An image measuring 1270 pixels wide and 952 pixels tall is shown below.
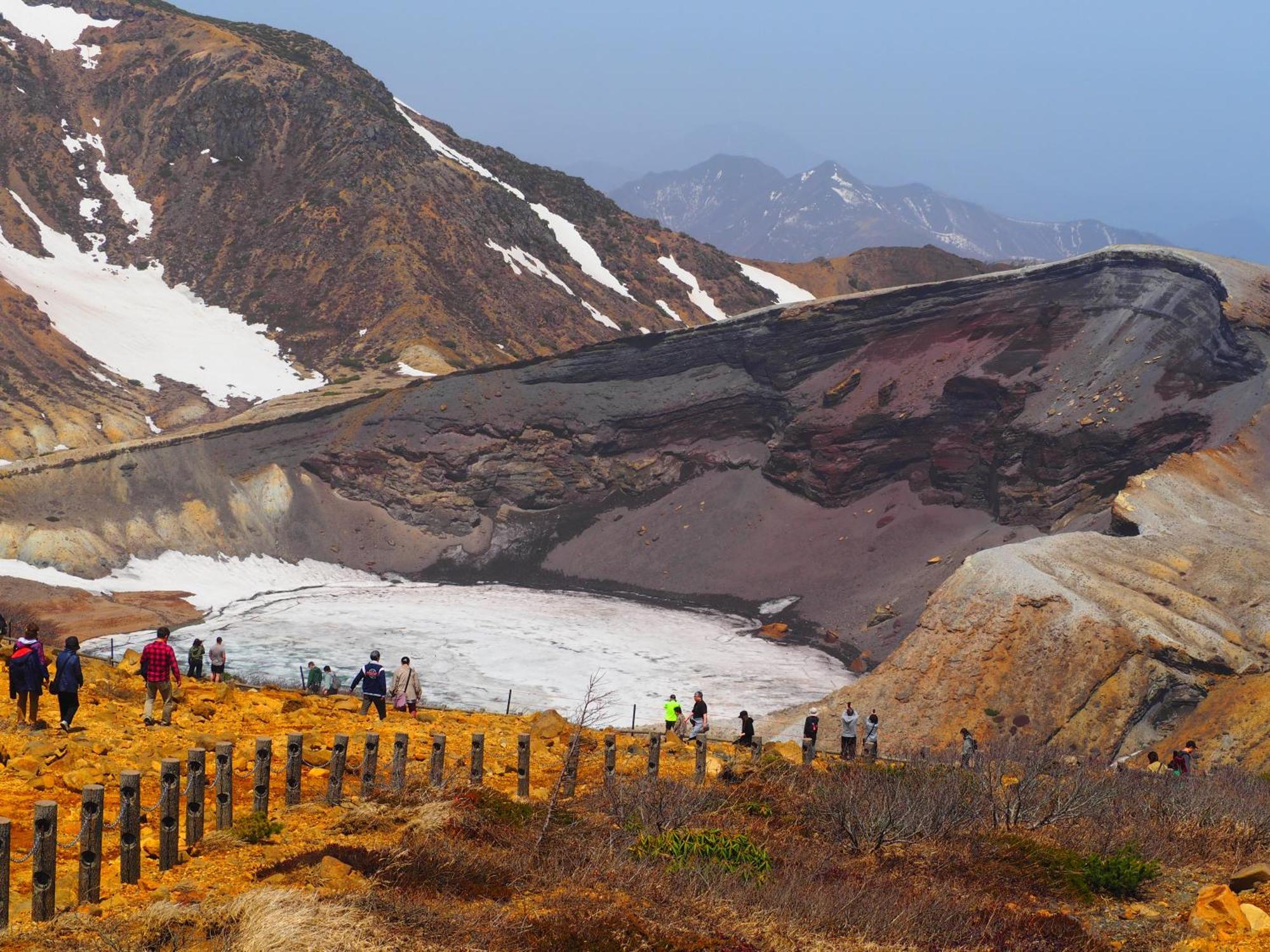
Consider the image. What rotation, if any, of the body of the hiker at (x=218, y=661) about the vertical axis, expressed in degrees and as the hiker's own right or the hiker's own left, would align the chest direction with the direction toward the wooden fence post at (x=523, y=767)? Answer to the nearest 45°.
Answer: approximately 180°

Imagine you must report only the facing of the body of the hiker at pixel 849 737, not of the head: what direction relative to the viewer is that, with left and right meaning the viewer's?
facing away from the viewer

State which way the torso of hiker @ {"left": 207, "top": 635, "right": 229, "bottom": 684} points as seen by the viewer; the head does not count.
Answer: away from the camera

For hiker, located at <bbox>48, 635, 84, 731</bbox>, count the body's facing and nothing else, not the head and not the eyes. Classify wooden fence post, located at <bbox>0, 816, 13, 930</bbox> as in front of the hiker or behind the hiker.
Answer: behind

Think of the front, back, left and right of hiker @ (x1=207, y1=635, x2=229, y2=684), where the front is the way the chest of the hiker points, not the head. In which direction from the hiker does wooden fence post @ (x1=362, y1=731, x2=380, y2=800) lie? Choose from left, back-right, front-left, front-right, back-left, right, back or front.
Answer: back

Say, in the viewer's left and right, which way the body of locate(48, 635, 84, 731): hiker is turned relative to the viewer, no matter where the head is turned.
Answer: facing away from the viewer and to the right of the viewer

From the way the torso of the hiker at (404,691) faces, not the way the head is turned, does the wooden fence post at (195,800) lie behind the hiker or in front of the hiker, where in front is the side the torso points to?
behind

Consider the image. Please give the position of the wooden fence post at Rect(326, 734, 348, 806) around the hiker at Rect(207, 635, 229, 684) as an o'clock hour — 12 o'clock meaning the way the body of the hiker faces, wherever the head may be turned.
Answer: The wooden fence post is roughly at 6 o'clock from the hiker.

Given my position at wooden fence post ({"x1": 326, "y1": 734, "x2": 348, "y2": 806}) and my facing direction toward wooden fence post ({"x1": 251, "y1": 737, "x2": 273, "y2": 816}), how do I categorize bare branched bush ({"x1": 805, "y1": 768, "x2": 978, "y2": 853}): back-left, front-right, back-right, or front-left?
back-left

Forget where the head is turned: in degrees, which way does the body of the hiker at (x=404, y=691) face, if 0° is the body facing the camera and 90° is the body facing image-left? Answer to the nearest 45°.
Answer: approximately 180°

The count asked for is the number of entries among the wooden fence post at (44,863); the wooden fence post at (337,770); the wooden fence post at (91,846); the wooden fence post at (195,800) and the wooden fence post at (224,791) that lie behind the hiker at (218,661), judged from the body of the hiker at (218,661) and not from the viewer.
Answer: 5

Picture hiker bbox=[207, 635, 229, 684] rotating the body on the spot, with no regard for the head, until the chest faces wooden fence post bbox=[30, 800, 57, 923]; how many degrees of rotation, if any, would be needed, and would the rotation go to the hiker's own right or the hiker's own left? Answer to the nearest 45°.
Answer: approximately 180°

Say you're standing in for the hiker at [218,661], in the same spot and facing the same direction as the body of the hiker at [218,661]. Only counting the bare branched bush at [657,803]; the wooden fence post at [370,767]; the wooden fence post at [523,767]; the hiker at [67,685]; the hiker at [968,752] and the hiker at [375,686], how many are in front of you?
0

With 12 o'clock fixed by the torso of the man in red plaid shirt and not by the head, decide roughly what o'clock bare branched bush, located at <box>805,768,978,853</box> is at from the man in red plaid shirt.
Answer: The bare branched bush is roughly at 4 o'clock from the man in red plaid shirt.

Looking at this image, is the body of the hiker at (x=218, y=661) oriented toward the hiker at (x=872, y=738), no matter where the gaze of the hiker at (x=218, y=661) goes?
no

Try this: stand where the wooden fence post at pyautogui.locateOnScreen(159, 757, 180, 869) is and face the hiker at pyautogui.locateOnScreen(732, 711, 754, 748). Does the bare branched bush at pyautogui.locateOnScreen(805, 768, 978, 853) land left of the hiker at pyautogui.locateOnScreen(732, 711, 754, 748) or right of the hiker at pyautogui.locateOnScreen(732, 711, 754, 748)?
right

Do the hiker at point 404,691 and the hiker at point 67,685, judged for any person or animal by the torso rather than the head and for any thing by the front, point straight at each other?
no

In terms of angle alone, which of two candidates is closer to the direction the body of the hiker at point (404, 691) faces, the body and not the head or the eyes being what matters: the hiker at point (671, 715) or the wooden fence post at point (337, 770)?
the hiker
